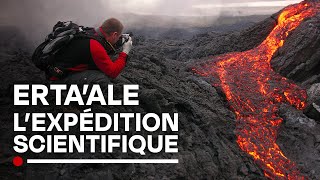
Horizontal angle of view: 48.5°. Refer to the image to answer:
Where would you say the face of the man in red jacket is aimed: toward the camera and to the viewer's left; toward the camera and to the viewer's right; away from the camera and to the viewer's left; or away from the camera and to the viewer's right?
away from the camera and to the viewer's right

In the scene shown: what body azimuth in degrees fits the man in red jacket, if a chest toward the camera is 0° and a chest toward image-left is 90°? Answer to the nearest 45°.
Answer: approximately 270°
